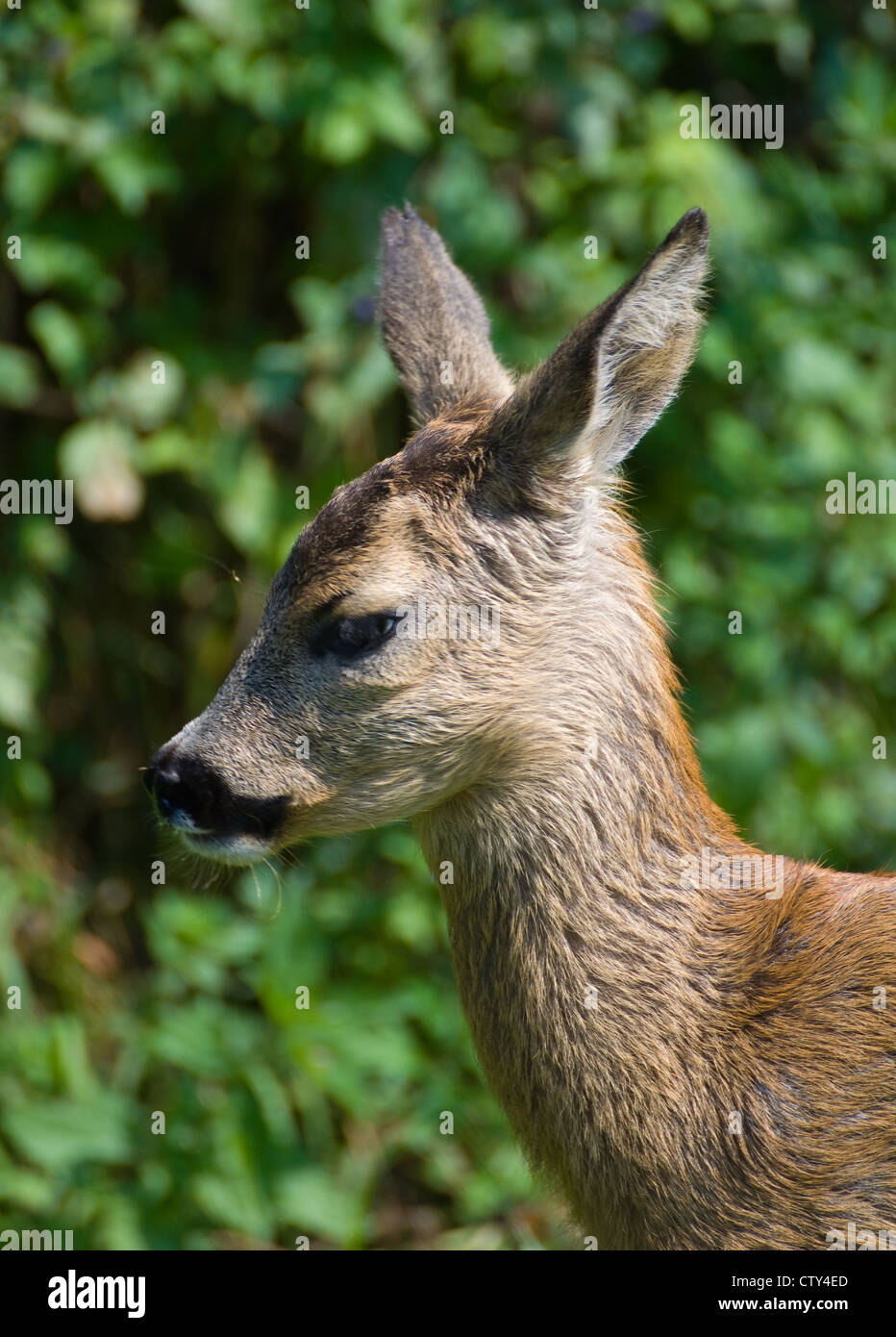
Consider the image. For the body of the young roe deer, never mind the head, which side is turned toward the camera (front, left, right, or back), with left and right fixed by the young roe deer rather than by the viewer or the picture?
left
